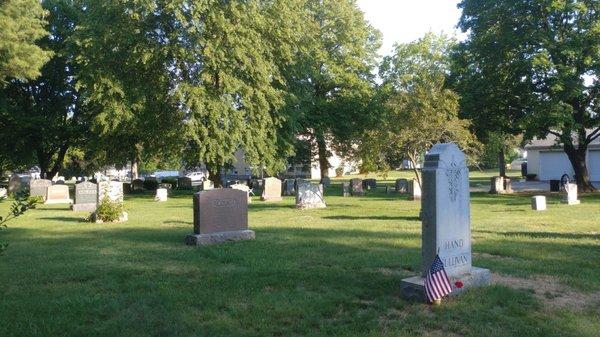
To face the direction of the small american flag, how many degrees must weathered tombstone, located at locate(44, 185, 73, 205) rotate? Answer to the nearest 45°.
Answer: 0° — it already faces it

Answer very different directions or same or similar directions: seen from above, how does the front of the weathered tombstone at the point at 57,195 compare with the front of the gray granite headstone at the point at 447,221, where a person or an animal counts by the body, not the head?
same or similar directions

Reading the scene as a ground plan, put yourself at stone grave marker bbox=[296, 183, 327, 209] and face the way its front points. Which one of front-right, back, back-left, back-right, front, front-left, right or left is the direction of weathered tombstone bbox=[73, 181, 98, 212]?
right

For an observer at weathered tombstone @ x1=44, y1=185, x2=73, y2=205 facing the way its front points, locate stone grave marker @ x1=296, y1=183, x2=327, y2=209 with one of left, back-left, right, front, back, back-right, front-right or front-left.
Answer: front-left

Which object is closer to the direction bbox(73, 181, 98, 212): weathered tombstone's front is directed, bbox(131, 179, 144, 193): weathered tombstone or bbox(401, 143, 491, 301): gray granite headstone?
the gray granite headstone

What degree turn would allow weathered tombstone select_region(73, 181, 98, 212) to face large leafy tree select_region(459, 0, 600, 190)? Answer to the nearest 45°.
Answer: approximately 90° to its left

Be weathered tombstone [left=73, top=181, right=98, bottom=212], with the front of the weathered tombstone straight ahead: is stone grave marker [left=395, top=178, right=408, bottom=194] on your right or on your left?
on your left

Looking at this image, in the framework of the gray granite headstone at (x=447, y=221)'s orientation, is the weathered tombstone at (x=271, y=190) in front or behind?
behind

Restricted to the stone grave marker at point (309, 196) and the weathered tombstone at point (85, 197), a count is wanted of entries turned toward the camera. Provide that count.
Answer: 2

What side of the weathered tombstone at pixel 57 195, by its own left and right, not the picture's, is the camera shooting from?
front

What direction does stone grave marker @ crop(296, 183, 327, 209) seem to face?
toward the camera

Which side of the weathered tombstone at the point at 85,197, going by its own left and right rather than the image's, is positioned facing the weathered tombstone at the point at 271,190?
left

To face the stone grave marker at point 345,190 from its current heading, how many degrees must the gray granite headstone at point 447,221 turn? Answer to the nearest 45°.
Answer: approximately 135° to its left

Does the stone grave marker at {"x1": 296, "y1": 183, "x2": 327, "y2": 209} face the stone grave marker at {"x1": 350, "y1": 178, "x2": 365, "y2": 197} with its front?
no

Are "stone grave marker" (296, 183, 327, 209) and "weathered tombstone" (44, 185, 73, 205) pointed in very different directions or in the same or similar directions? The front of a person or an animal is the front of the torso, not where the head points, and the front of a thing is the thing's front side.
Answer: same or similar directions

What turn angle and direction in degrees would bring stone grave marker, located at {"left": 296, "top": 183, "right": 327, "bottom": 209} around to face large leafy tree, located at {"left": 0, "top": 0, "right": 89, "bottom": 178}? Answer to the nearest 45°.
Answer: approximately 135° to its right

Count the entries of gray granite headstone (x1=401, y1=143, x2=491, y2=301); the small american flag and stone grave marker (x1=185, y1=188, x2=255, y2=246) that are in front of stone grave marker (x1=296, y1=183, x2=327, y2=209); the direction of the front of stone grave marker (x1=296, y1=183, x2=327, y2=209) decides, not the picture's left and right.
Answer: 3
